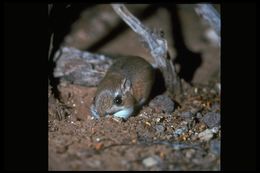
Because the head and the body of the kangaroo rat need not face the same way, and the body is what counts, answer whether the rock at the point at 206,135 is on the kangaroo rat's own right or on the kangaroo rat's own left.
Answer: on the kangaroo rat's own left

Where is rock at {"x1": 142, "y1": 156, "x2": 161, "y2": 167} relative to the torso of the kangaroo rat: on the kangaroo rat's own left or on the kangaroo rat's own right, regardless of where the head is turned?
on the kangaroo rat's own left

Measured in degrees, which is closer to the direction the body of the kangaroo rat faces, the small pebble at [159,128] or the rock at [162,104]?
the small pebble

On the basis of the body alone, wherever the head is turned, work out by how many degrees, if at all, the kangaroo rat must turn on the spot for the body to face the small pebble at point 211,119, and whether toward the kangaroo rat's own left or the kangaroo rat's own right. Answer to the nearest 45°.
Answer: approximately 90° to the kangaroo rat's own left

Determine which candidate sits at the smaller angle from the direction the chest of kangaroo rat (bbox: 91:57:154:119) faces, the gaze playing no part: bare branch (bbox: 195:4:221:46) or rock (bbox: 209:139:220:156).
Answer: the rock

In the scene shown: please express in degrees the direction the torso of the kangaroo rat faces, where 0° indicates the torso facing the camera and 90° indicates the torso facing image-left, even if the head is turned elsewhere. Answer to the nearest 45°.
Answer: approximately 45°

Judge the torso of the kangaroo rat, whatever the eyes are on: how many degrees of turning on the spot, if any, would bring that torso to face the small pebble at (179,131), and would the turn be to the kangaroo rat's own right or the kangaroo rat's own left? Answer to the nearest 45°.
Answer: approximately 90° to the kangaroo rat's own left

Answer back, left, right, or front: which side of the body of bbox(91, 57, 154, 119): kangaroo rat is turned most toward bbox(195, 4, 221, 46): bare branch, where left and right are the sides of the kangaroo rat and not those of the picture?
back

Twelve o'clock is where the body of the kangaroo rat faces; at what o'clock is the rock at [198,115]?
The rock is roughly at 8 o'clock from the kangaroo rat.
